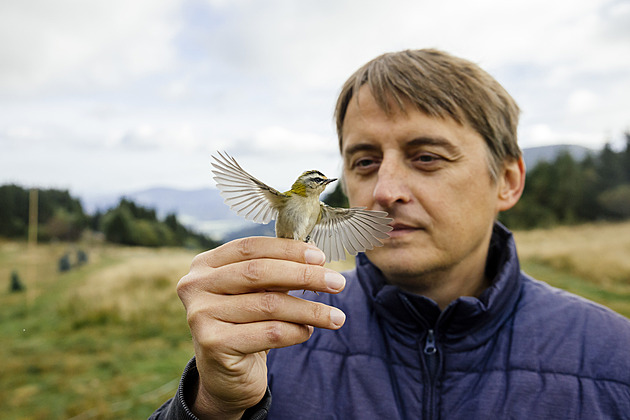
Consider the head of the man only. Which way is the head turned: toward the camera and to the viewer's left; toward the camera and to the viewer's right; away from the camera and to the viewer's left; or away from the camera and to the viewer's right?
toward the camera and to the viewer's left

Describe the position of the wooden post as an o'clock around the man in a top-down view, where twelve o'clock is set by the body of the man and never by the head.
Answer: The wooden post is roughly at 5 o'clock from the man.

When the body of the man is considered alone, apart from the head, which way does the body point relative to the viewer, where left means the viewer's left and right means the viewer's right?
facing the viewer and to the left of the viewer

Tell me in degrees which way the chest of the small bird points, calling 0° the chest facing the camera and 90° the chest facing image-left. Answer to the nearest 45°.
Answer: approximately 315°

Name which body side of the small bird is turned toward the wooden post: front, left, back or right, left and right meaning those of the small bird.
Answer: back
